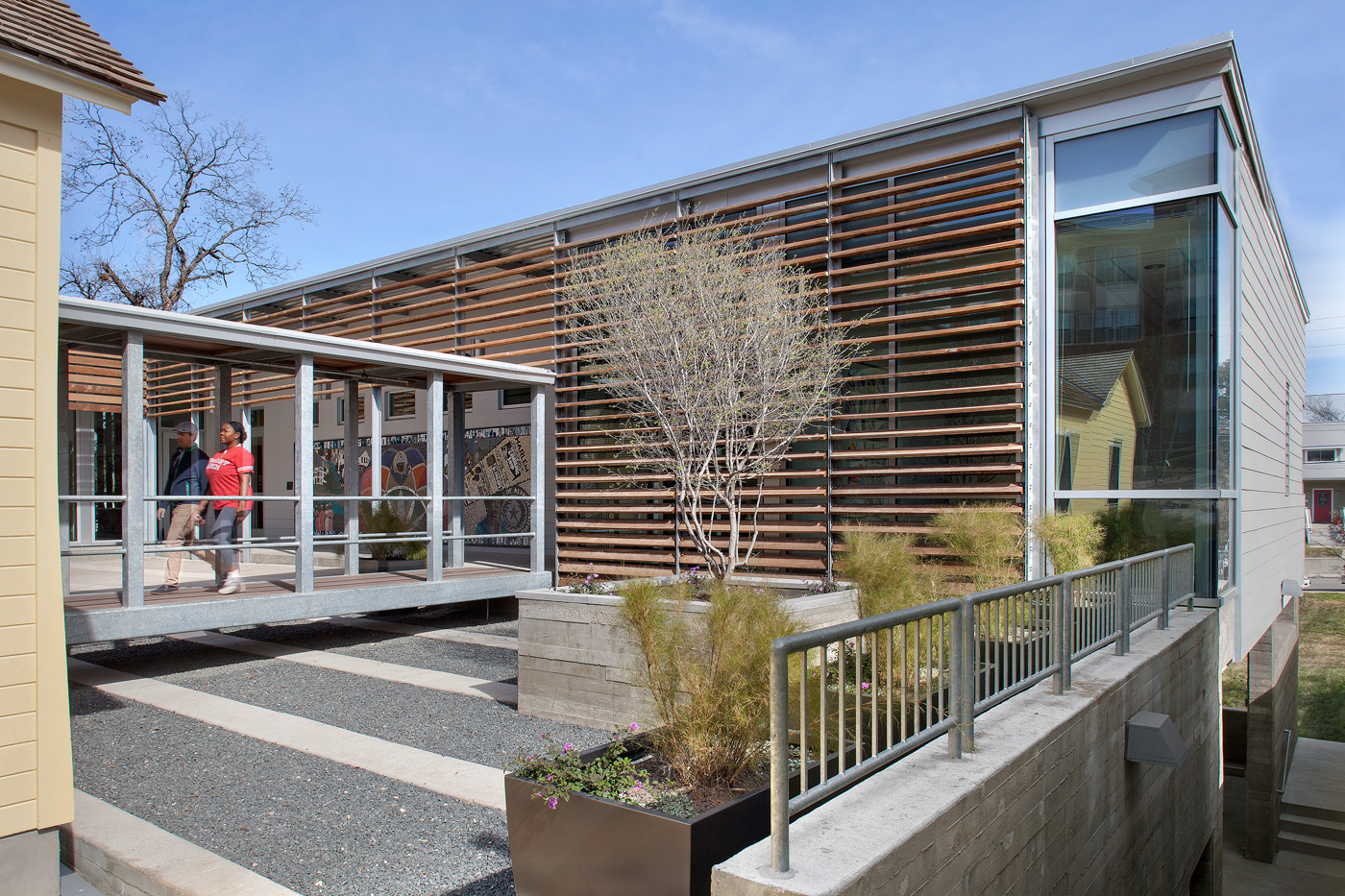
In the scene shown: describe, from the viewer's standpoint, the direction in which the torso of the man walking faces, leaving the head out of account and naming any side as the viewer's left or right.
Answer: facing the viewer and to the left of the viewer

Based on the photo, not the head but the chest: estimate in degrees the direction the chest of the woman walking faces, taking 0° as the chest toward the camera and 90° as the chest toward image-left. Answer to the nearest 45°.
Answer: approximately 45°

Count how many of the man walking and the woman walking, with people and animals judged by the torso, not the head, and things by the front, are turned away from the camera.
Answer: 0

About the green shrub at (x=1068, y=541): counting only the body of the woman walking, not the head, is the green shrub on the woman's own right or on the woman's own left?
on the woman's own left
